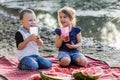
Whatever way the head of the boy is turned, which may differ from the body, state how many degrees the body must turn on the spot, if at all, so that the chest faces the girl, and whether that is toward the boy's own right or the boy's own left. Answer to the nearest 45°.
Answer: approximately 45° to the boy's own left

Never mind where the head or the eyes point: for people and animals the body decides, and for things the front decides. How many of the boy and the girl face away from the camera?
0

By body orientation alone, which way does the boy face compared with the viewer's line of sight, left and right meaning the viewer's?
facing the viewer and to the right of the viewer

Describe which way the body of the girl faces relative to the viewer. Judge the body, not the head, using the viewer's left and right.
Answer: facing the viewer

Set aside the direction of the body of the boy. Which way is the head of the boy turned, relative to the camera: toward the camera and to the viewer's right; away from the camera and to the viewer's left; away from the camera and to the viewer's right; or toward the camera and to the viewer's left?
toward the camera and to the viewer's right

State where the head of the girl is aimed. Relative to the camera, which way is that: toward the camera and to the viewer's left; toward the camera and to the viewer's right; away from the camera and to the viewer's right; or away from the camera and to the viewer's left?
toward the camera and to the viewer's left
